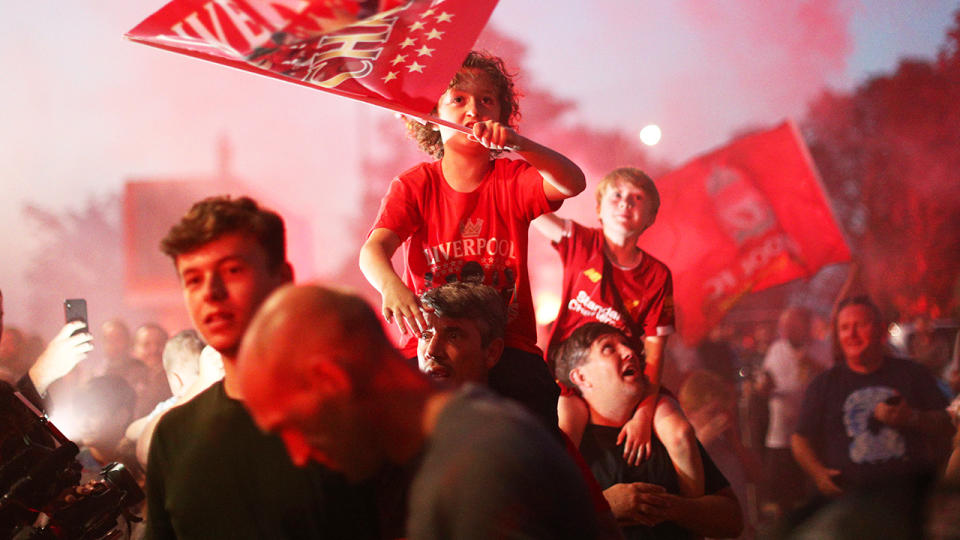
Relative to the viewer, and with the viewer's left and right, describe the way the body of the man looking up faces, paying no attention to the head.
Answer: facing the viewer and to the right of the viewer

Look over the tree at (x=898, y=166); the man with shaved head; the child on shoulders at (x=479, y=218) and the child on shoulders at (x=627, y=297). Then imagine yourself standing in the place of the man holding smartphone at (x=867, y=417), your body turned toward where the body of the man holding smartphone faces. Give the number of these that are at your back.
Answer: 1

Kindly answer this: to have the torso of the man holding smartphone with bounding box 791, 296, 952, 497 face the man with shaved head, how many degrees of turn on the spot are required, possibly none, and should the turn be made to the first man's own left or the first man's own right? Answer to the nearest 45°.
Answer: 0° — they already face them

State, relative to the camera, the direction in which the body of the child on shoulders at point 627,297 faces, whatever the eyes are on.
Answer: toward the camera

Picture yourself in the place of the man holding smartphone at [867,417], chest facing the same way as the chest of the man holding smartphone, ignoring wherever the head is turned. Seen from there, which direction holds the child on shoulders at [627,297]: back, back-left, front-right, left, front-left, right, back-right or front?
front-right

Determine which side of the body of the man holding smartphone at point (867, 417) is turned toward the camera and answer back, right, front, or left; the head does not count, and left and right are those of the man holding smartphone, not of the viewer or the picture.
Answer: front

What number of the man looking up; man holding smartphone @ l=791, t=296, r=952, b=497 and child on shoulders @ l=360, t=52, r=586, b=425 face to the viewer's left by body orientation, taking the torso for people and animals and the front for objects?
0

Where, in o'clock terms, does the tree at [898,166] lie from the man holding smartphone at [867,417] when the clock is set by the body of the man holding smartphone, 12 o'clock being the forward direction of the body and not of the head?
The tree is roughly at 6 o'clock from the man holding smartphone.
